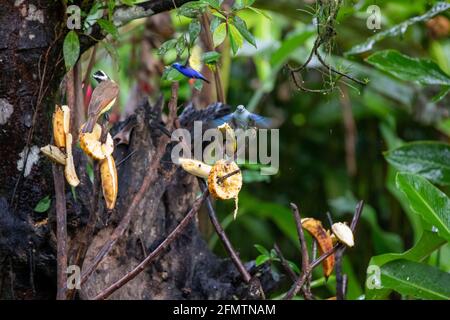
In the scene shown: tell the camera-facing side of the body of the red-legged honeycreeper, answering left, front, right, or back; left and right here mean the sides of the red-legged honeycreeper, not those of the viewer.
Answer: left

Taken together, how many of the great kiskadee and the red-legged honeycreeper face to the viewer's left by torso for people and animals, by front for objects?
1
